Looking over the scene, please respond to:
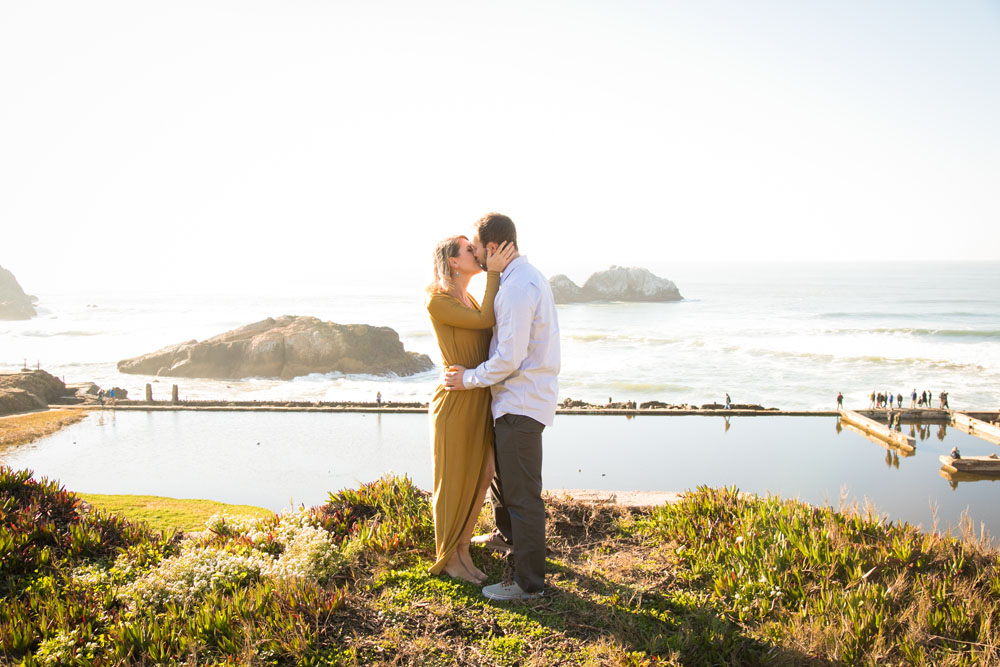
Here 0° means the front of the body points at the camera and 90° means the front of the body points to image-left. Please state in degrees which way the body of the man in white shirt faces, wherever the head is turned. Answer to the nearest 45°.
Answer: approximately 90°

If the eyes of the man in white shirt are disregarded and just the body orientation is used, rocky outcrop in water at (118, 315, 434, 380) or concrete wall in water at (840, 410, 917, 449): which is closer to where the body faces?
the rocky outcrop in water

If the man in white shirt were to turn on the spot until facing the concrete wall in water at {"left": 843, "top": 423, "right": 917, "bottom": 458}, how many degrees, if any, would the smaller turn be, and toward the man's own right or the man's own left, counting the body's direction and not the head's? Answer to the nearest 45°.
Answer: approximately 135° to the man's own right

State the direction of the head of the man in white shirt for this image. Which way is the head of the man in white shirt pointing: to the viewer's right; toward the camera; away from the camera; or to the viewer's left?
to the viewer's left

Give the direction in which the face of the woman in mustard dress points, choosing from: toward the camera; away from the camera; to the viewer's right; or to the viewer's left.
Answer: to the viewer's right

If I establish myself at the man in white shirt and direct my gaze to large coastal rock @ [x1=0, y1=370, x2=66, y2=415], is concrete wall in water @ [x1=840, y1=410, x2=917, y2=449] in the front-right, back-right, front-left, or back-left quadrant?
front-right

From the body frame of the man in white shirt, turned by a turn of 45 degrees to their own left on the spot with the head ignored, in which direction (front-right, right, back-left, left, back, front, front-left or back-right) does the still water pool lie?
back-right
